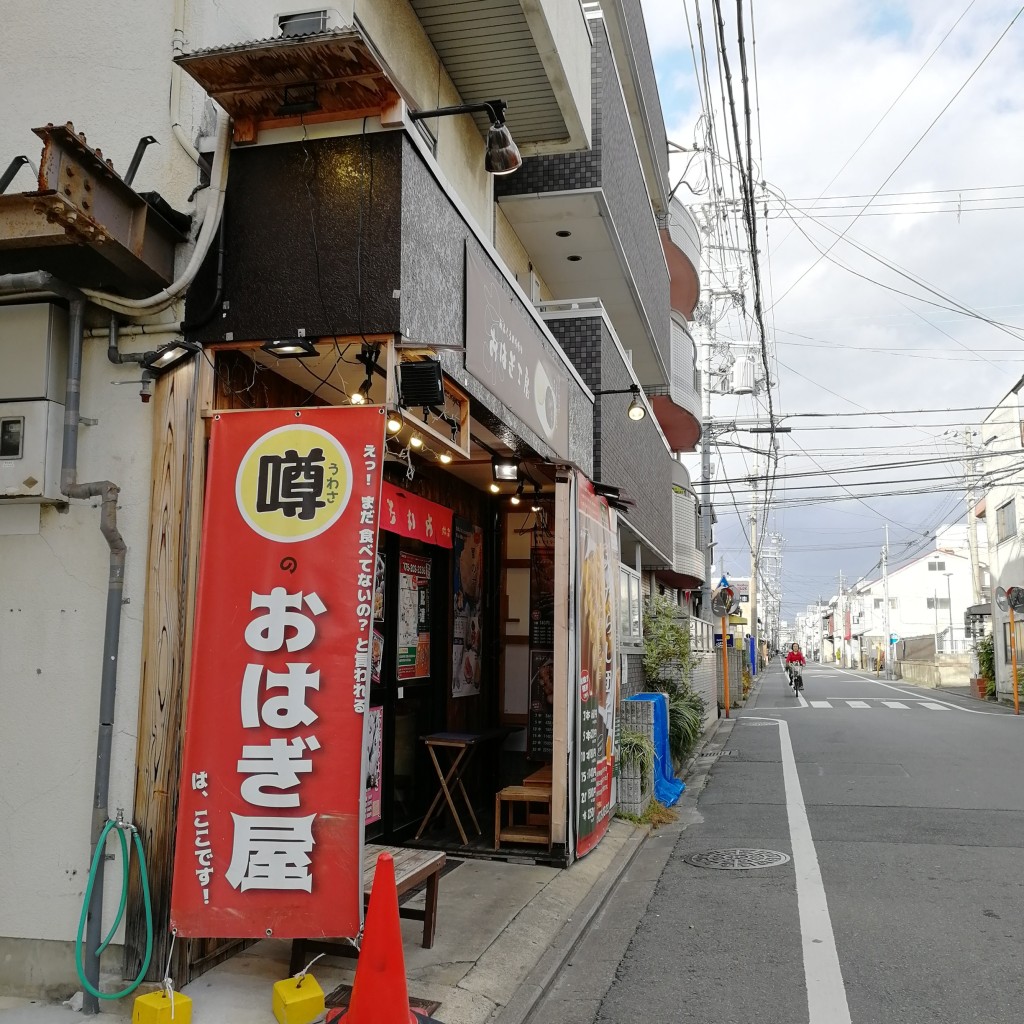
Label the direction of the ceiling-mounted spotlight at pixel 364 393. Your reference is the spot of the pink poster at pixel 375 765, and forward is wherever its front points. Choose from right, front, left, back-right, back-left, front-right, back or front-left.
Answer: front-right

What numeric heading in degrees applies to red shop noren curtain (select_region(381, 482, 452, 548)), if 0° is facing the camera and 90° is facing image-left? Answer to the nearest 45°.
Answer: approximately 315°

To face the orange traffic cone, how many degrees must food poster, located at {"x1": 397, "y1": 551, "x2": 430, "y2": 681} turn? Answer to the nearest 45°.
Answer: approximately 45° to its right

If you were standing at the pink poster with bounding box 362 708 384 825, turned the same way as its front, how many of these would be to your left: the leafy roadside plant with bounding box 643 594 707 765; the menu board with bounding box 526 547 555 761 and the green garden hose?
2

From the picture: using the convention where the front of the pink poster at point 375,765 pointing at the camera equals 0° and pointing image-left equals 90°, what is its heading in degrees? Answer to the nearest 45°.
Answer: approximately 315°

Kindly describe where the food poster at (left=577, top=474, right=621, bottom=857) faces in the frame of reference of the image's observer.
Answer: facing to the right of the viewer

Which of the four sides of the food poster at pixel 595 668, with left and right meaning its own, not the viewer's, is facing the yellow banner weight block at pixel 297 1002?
right

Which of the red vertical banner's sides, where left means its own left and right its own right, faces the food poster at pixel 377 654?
back

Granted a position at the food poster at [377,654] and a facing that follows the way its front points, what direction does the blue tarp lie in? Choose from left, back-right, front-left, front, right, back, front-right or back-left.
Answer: left

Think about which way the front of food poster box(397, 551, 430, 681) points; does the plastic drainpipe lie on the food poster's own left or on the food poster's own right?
on the food poster's own right

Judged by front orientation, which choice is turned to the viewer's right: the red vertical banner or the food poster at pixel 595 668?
the food poster
